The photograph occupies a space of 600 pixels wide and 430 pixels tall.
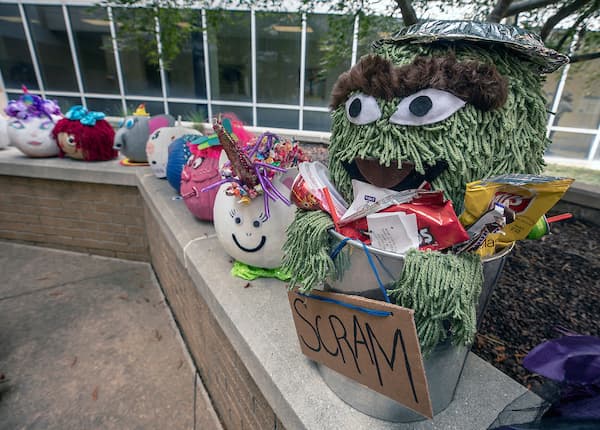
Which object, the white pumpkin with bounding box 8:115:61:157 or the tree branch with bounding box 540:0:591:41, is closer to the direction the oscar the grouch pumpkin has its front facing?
the white pumpkin

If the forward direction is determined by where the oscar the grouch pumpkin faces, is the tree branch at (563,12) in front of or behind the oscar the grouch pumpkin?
behind

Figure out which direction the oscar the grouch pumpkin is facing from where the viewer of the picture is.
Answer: facing the viewer and to the left of the viewer

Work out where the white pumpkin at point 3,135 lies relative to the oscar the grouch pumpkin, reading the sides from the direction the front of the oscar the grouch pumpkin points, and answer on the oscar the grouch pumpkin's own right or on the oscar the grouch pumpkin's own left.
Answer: on the oscar the grouch pumpkin's own right

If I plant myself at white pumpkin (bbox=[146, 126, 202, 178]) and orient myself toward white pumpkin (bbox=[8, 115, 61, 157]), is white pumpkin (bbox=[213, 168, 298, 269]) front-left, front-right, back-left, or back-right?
back-left

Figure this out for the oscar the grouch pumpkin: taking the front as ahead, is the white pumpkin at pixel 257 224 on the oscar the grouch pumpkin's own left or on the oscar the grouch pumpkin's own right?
on the oscar the grouch pumpkin's own right
